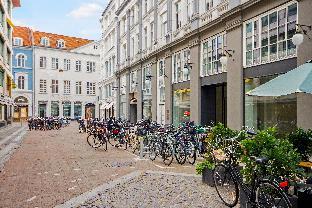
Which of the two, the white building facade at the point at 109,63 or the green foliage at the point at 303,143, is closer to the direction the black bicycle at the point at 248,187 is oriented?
the white building facade

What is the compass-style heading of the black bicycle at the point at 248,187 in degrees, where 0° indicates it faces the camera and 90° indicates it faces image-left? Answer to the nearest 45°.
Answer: approximately 135°

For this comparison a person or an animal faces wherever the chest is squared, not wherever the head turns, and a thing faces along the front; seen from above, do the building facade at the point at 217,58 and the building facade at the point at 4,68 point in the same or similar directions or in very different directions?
very different directions

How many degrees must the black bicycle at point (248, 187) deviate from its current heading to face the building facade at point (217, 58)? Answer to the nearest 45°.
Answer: approximately 45° to its right

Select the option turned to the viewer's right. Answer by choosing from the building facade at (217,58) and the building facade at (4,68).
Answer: the building facade at (4,68)

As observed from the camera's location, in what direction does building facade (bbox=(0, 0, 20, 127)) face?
facing to the right of the viewer

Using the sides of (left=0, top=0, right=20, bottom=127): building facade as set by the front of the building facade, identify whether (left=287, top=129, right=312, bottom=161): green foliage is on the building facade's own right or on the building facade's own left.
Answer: on the building facade's own right
